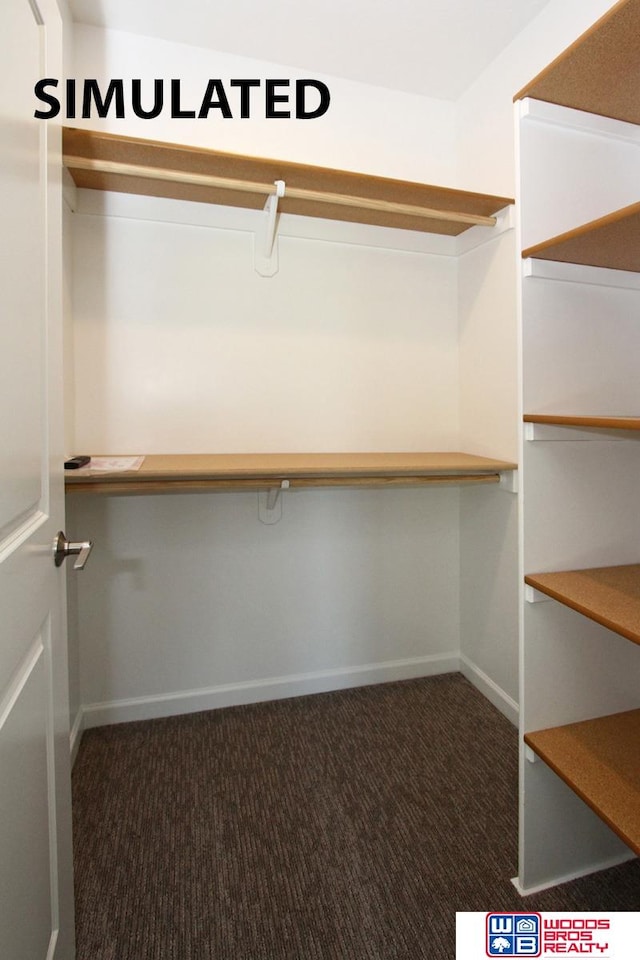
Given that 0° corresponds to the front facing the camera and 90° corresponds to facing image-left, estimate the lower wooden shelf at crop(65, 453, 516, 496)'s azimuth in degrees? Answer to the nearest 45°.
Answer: approximately 0°

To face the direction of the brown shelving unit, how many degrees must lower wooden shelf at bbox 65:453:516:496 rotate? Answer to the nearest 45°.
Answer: approximately 45° to its left
